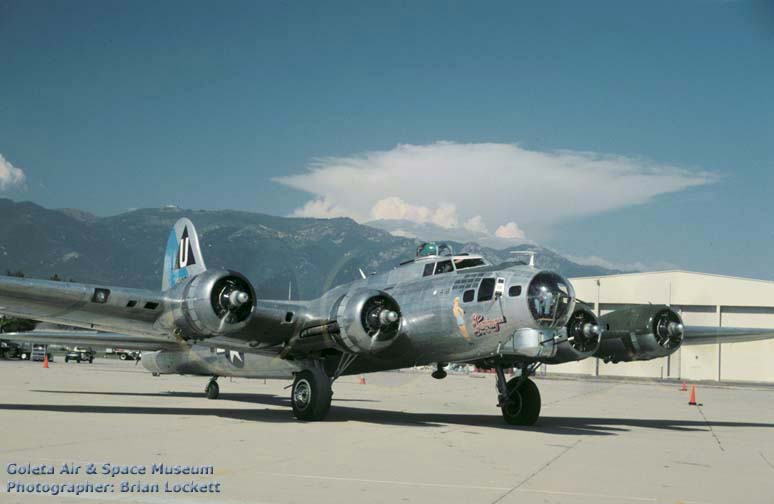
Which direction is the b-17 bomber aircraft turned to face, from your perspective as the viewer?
facing the viewer and to the right of the viewer
